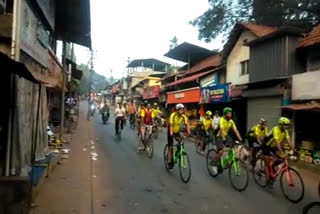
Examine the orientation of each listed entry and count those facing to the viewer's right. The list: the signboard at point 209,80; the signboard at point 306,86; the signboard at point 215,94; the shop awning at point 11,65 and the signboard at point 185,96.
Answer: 1

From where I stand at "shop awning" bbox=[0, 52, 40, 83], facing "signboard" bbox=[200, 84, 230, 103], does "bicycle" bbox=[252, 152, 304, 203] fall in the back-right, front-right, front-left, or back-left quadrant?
front-right

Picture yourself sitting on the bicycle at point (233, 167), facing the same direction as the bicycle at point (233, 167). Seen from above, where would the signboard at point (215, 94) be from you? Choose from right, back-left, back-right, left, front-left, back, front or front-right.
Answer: back-left

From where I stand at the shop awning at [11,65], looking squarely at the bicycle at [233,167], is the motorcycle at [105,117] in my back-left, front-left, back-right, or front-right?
front-left

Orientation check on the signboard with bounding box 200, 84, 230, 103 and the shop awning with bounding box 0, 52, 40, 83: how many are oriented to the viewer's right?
1

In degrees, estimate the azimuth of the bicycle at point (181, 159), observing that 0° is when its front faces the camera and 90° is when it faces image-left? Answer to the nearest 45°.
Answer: approximately 315°

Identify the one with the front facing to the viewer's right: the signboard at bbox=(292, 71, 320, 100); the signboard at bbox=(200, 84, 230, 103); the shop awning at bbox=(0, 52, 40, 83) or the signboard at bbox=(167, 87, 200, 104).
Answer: the shop awning

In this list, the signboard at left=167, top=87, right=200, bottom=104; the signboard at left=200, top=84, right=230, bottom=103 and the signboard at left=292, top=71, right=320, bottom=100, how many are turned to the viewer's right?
0

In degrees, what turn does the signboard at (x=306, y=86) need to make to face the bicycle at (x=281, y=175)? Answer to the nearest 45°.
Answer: approximately 45° to its left

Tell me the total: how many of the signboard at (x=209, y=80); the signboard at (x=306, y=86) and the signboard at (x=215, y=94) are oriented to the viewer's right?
0
